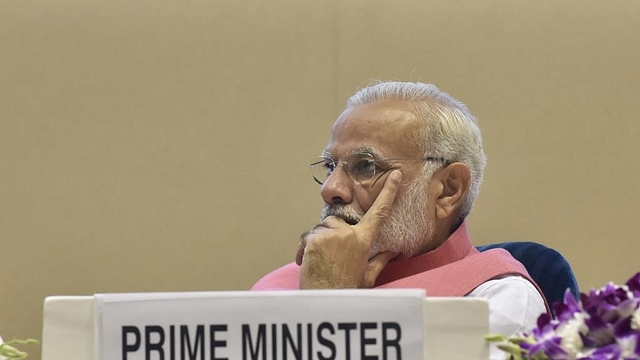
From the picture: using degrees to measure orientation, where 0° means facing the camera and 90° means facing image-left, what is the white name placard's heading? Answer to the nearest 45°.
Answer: approximately 0°

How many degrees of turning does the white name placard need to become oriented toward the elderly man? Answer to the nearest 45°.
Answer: approximately 180°

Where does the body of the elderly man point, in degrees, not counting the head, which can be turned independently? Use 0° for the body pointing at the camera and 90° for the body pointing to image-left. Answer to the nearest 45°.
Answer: approximately 45°

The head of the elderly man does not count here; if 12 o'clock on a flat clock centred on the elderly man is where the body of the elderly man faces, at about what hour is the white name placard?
The white name placard is roughly at 11 o'clock from the elderly man.
